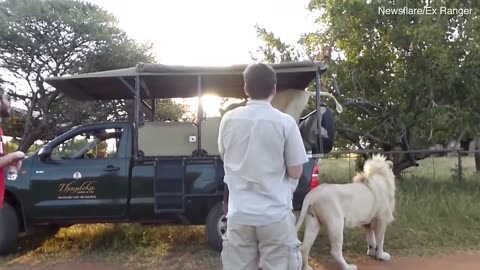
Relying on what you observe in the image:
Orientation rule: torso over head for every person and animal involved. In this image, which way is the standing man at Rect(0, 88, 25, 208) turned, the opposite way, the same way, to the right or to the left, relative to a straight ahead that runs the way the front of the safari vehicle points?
the opposite way

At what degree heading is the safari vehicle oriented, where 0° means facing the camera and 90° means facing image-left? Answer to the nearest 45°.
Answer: approximately 90°

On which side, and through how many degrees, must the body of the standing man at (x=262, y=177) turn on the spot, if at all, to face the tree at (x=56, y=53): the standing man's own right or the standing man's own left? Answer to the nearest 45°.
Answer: approximately 45° to the standing man's own left

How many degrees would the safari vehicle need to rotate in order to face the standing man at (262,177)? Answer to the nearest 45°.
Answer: approximately 90° to its left

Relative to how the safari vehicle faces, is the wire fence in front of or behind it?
behind

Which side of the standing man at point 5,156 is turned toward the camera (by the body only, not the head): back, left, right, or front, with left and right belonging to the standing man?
right

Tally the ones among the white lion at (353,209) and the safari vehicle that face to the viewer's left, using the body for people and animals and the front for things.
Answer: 1

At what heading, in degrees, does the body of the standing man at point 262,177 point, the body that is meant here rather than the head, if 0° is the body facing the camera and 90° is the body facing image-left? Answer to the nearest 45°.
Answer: approximately 180°

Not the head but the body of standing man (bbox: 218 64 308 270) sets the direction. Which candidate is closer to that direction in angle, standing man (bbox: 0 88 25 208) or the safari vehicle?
the safari vehicle
